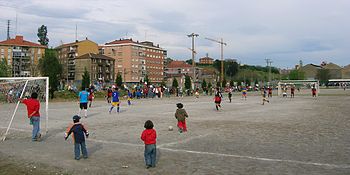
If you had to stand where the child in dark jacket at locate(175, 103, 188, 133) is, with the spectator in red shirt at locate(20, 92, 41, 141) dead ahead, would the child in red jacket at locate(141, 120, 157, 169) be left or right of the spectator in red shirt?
left

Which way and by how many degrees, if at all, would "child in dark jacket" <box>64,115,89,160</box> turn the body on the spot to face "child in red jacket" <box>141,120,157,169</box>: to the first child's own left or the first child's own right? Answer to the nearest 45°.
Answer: approximately 135° to the first child's own right

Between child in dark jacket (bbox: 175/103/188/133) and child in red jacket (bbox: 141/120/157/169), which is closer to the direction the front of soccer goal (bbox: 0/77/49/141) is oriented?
the child in dark jacket

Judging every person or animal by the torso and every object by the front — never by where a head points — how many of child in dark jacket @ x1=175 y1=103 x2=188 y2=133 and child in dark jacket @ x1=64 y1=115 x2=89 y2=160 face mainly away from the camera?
2

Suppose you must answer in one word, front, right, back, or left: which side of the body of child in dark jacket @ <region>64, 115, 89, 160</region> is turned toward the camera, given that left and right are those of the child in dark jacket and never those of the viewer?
back

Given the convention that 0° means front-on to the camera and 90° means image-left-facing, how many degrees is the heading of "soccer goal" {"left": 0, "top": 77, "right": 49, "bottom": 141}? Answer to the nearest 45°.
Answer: approximately 225°

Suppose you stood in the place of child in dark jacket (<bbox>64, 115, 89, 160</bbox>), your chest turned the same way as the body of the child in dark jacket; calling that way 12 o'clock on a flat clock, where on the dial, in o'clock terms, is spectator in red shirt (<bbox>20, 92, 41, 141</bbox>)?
The spectator in red shirt is roughly at 11 o'clock from the child in dark jacket.

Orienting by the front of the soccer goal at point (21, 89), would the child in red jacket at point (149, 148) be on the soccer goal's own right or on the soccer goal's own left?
on the soccer goal's own right

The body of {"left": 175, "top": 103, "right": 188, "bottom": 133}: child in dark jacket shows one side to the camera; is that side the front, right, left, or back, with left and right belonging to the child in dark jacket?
back
